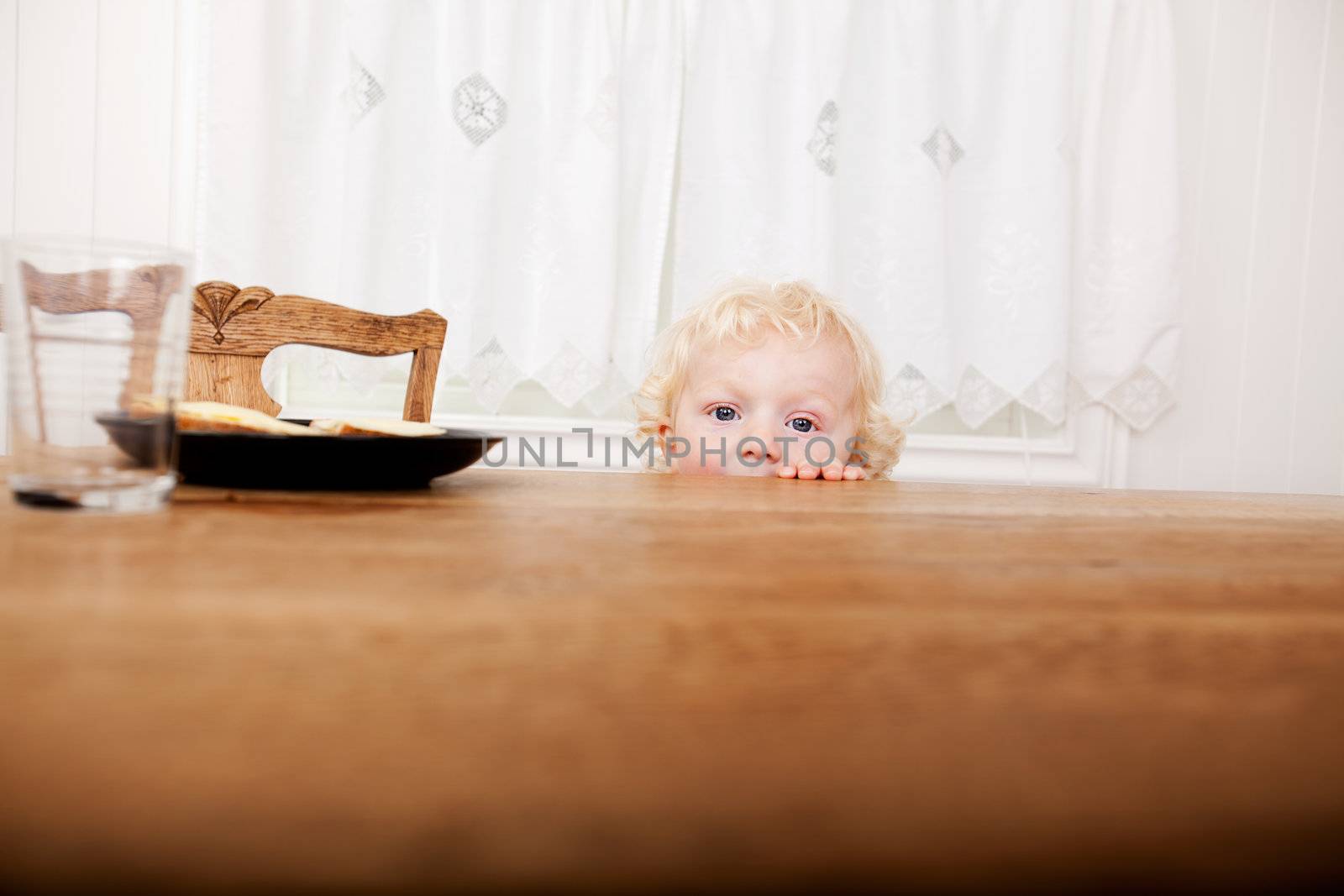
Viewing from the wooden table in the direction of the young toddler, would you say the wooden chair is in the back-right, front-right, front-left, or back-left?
front-left

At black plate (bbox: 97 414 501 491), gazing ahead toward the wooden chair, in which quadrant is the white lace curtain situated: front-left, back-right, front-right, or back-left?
front-right

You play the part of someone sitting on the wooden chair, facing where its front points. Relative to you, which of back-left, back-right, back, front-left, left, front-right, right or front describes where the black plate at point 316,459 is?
front

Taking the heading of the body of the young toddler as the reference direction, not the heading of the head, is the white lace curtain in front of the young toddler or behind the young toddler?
behind

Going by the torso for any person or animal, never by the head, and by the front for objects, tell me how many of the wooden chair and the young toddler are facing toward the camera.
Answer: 2

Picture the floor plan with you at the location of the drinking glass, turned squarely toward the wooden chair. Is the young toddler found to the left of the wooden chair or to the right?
right

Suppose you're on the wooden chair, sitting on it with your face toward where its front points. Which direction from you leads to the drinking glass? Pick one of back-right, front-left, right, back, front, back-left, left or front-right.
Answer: front

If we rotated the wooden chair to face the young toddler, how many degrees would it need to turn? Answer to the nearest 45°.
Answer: approximately 90° to its left

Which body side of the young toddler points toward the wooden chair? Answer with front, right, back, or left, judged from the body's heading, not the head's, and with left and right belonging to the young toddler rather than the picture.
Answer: right

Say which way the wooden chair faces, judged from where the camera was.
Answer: facing the viewer

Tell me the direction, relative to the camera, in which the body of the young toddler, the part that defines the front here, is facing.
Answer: toward the camera

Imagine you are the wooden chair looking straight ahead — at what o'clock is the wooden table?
The wooden table is roughly at 12 o'clock from the wooden chair.
